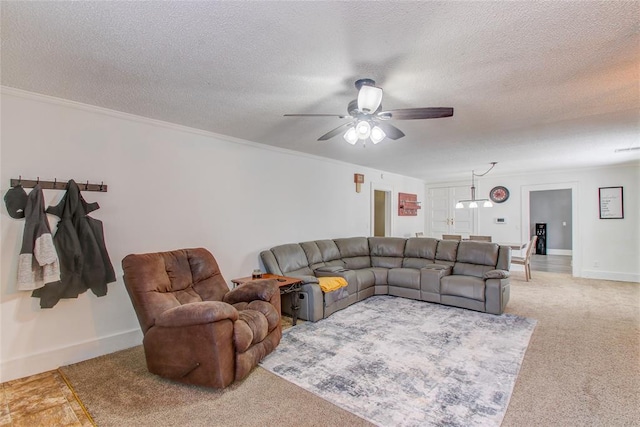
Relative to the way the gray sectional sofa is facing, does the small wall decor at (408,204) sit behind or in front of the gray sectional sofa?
behind

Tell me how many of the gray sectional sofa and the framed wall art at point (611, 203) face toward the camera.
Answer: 2

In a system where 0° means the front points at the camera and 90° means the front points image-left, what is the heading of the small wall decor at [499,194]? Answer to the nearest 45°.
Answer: approximately 0°

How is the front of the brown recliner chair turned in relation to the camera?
facing the viewer and to the right of the viewer

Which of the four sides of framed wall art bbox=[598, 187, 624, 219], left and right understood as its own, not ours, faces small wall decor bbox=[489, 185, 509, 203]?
right

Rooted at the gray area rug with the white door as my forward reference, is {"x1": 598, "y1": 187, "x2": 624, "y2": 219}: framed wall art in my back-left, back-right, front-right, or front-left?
front-right

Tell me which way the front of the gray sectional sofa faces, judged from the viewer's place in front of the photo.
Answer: facing the viewer

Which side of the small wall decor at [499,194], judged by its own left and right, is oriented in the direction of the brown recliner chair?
front

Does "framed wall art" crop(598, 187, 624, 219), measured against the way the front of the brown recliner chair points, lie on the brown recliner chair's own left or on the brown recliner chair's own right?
on the brown recliner chair's own left

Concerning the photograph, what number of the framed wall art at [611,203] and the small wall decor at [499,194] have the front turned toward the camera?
2

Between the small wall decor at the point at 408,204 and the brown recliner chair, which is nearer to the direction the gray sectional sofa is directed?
the brown recliner chair

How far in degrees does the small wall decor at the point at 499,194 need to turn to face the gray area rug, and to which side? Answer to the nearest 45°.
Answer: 0° — it already faces it

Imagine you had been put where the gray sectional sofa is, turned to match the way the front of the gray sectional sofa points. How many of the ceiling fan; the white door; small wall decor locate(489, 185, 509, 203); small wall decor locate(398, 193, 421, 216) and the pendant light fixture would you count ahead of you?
1

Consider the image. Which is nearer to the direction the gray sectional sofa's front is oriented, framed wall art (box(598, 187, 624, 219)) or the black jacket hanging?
the black jacket hanging

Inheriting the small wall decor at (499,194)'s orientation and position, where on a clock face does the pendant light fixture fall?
The pendant light fixture is roughly at 1 o'clock from the small wall decor.
